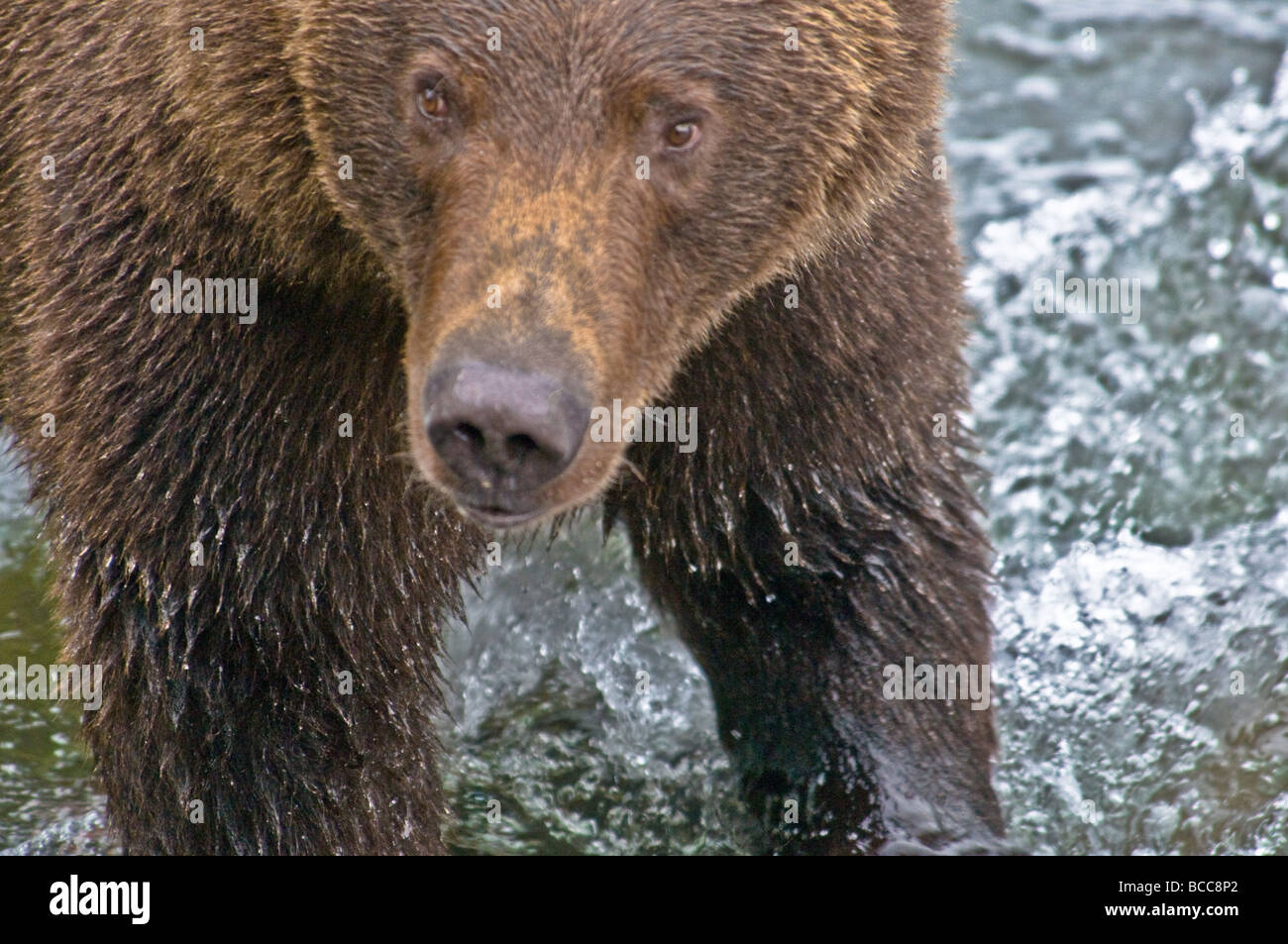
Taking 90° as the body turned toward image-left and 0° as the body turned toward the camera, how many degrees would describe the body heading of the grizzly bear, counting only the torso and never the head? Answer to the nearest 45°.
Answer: approximately 0°
